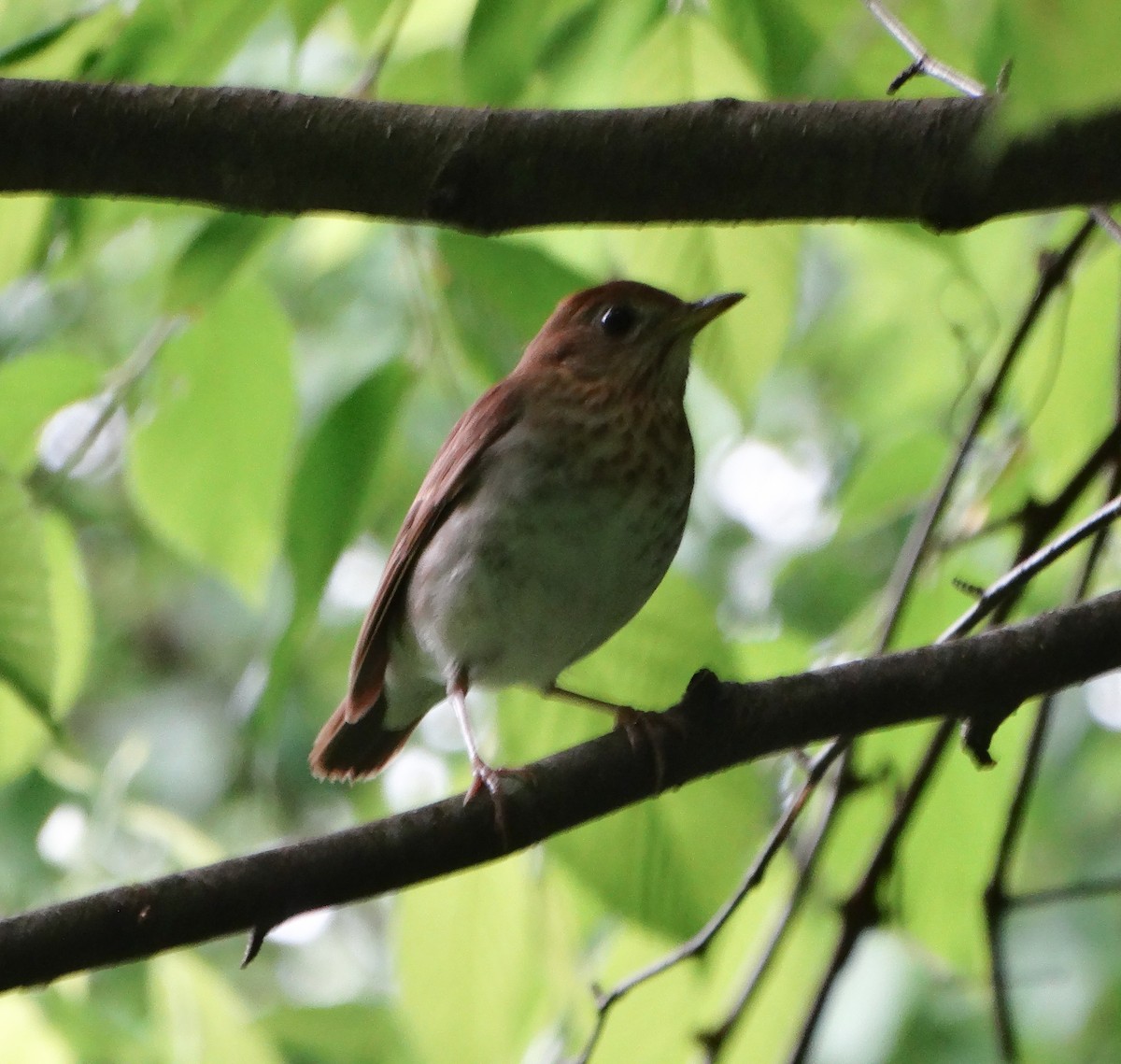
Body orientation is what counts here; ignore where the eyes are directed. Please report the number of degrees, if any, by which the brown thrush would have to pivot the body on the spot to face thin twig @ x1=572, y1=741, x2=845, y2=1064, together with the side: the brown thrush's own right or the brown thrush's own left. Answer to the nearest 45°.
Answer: approximately 45° to the brown thrush's own left

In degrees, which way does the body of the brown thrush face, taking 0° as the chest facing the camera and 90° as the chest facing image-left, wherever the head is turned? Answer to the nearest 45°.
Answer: approximately 315°

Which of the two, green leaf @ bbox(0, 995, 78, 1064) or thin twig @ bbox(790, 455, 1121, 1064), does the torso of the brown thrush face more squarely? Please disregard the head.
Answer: the thin twig

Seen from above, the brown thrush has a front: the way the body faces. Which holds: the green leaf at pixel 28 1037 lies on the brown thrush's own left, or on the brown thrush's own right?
on the brown thrush's own right

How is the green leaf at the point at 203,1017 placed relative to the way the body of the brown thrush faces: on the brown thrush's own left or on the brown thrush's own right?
on the brown thrush's own right
